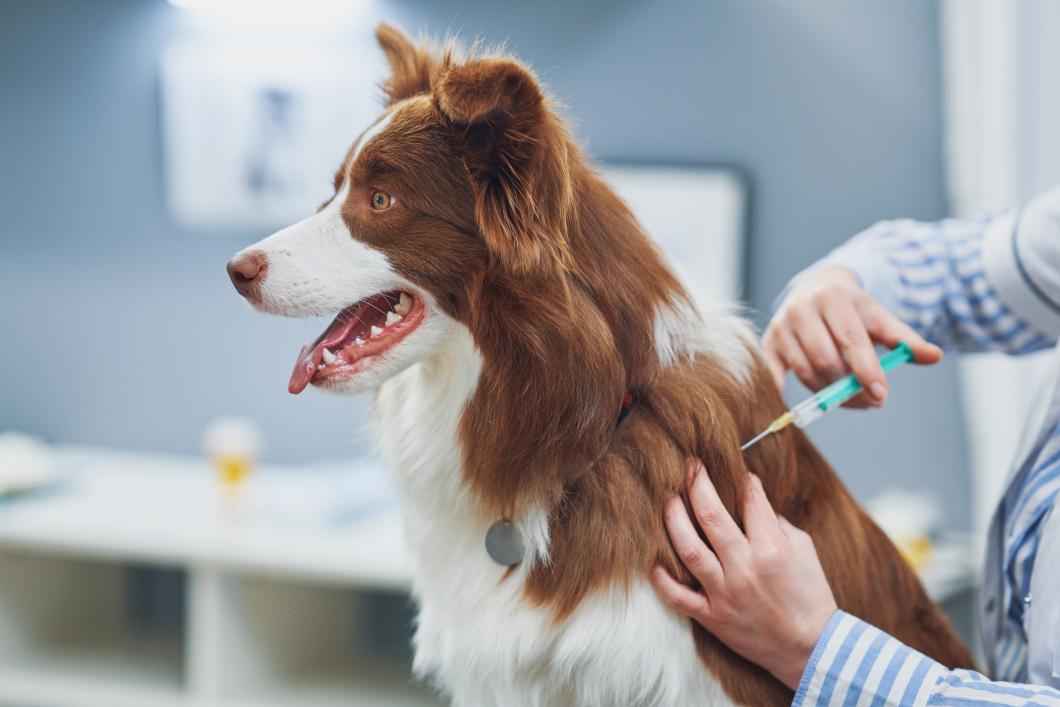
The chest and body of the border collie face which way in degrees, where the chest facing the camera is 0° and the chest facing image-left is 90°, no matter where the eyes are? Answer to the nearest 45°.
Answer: approximately 90°

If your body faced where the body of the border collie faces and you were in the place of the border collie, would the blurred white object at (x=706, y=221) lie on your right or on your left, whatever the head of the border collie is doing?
on your right

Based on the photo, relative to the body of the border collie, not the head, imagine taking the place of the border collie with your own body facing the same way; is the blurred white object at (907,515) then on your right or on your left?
on your right

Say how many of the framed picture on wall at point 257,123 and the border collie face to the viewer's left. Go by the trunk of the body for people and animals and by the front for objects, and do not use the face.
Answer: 1

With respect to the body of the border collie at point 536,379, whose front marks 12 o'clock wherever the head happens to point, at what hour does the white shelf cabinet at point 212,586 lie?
The white shelf cabinet is roughly at 2 o'clock from the border collie.

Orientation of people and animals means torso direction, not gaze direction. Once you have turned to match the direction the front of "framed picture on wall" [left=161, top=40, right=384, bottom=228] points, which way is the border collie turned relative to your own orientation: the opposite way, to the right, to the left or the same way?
to the right

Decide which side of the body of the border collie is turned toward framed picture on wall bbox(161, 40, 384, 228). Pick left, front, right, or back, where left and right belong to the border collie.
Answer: right

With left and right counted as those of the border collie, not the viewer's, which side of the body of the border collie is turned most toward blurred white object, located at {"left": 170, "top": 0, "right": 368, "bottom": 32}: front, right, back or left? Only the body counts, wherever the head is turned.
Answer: right

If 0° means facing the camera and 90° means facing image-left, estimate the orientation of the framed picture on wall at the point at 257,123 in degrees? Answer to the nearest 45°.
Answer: approximately 0°
